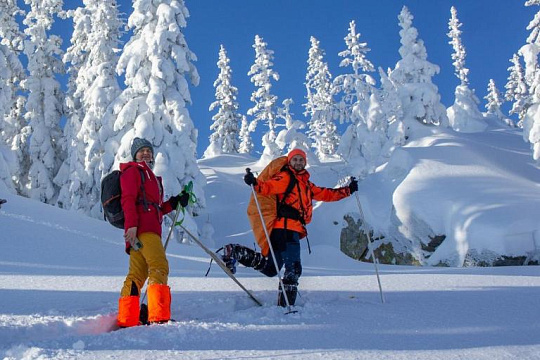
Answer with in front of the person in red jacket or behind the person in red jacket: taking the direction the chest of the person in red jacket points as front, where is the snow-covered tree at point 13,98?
behind

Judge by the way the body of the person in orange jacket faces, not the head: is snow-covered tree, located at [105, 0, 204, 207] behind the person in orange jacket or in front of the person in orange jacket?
behind

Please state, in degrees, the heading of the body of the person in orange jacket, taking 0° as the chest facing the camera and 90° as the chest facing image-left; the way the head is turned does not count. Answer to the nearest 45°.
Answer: approximately 315°

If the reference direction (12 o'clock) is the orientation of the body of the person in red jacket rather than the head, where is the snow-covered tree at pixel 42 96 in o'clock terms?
The snow-covered tree is roughly at 7 o'clock from the person in red jacket.

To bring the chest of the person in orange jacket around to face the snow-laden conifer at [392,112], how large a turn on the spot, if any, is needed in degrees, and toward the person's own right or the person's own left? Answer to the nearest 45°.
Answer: approximately 135° to the person's own left

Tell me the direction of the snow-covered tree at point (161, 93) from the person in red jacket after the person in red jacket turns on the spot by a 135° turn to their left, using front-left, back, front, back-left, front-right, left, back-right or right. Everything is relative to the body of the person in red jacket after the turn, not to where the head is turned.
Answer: front

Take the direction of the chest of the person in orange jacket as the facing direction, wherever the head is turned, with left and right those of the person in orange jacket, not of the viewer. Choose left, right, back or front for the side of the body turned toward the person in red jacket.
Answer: right

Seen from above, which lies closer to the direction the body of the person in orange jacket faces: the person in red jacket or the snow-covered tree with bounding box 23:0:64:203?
the person in red jacket

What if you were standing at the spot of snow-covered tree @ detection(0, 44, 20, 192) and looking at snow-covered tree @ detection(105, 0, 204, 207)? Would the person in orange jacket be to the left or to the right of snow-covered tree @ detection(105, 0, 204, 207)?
right

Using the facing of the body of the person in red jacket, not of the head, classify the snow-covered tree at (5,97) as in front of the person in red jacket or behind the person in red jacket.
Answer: behind
